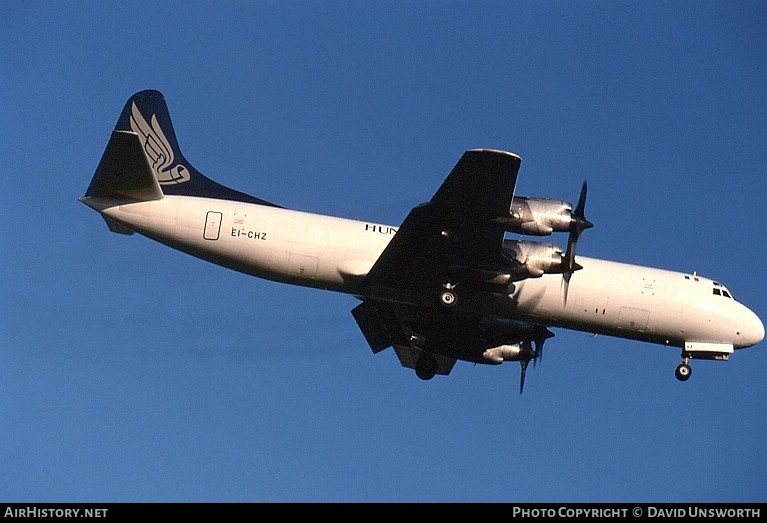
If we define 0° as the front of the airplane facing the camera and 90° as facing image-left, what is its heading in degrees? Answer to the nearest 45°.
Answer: approximately 270°
